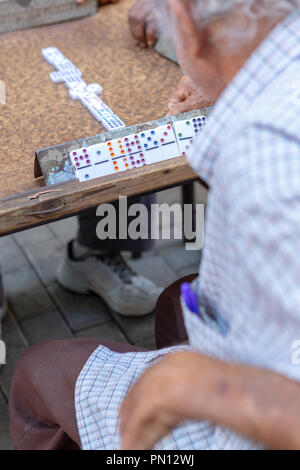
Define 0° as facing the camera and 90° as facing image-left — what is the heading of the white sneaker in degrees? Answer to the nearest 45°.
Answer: approximately 315°

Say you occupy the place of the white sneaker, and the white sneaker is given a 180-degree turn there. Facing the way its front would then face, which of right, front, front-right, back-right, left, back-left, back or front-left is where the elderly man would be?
back-left

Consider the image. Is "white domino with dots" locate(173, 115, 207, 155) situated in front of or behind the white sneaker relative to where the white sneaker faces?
in front

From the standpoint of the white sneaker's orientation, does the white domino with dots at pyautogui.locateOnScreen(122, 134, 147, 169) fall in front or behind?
in front

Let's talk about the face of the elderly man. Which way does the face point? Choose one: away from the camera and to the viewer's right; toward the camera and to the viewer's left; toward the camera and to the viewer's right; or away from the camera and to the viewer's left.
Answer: away from the camera and to the viewer's left

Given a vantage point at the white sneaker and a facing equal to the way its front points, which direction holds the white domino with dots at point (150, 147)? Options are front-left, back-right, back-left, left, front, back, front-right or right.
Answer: front-right
